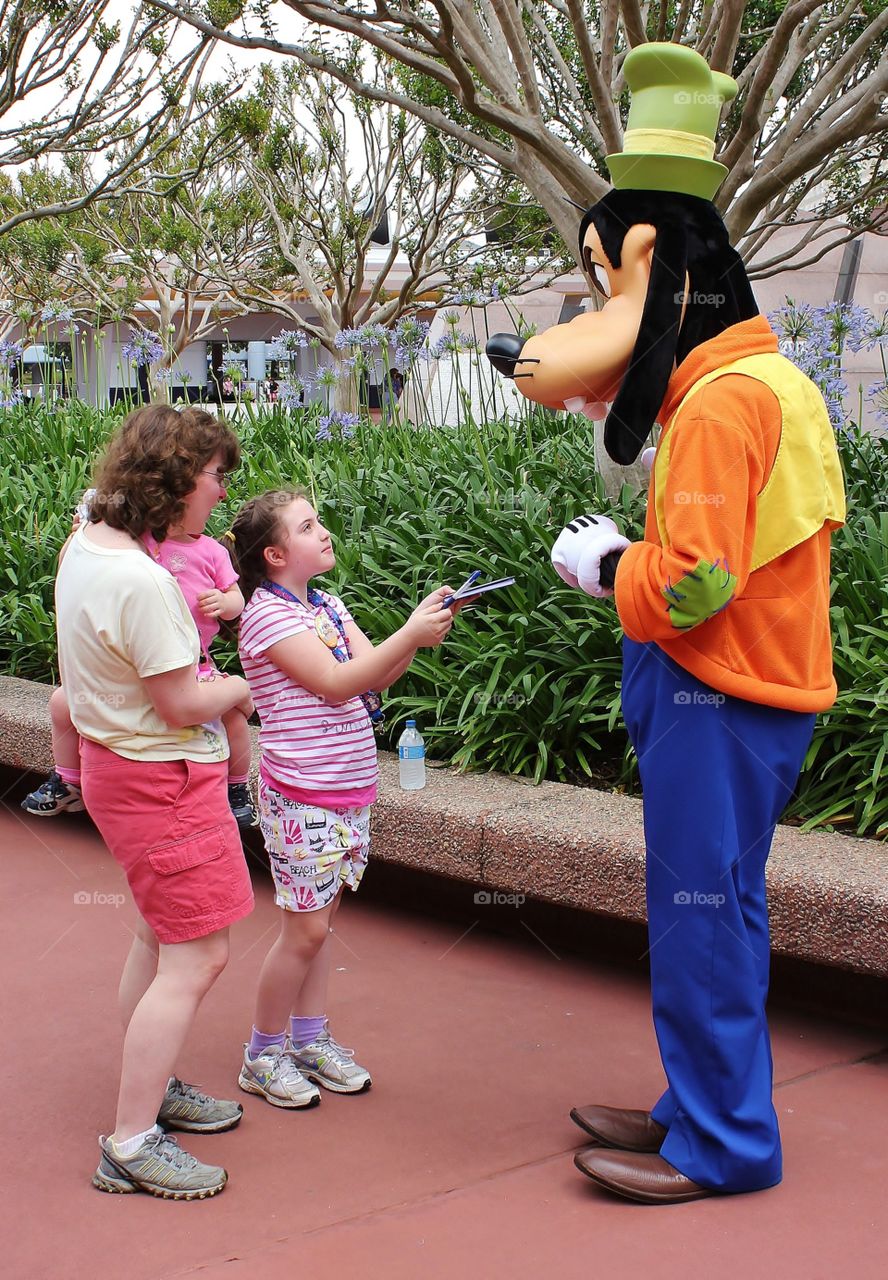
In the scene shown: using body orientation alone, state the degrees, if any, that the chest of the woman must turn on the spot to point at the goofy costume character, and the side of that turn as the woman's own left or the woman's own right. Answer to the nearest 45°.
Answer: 0° — they already face them

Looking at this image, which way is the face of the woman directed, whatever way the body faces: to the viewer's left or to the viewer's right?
to the viewer's right

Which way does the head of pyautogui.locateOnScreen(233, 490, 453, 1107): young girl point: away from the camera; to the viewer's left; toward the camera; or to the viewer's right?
to the viewer's right

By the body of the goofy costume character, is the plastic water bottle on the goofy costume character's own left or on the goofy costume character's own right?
on the goofy costume character's own right

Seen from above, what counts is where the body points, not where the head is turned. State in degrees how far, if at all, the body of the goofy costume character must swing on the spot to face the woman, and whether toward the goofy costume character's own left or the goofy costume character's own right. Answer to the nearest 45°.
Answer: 0° — they already face them

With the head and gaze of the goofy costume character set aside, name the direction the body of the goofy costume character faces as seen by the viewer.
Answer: to the viewer's left

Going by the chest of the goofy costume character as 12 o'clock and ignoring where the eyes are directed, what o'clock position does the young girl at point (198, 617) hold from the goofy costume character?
The young girl is roughly at 1 o'clock from the goofy costume character.

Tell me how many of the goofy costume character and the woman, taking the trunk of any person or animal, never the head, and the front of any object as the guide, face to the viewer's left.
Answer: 1

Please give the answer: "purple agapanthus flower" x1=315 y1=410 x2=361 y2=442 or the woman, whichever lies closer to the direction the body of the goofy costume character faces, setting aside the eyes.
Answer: the woman

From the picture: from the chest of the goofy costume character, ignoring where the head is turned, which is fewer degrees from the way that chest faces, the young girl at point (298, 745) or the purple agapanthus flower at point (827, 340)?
the young girl

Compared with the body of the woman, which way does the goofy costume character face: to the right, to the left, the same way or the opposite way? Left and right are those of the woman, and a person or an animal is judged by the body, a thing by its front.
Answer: the opposite way

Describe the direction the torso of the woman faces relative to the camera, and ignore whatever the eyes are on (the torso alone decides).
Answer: to the viewer's right

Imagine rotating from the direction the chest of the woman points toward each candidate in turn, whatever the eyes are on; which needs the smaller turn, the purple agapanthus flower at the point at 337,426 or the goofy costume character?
the goofy costume character
